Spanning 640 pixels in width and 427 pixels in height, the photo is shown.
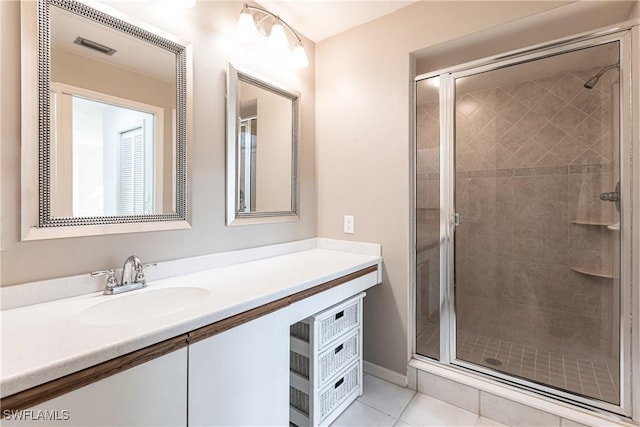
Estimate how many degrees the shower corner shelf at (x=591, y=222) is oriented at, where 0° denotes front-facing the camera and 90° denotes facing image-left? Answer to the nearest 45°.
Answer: approximately 45°

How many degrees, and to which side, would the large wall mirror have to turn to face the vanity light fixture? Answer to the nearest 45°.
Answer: approximately 45° to its left

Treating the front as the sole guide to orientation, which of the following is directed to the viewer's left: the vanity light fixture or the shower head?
the shower head

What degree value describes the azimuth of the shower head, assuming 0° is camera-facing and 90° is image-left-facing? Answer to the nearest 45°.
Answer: approximately 90°

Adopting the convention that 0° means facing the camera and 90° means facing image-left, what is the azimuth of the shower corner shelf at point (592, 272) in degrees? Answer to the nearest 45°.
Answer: approximately 45°

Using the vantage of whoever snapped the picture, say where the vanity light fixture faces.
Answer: facing the viewer and to the right of the viewer

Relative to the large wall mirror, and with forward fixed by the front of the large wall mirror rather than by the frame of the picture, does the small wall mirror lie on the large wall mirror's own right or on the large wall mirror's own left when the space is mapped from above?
on the large wall mirror's own left

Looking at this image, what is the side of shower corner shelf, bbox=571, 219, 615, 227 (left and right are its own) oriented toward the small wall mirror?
front
